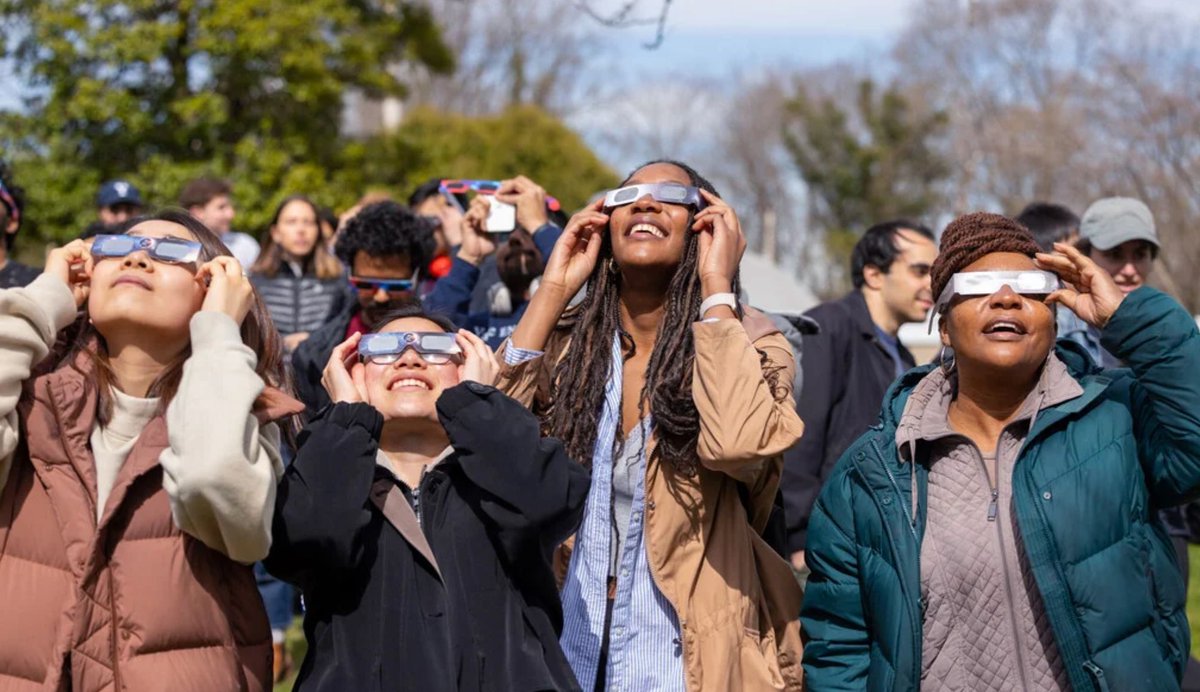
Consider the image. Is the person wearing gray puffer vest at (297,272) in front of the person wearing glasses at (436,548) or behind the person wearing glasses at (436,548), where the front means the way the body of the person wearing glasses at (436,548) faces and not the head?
behind

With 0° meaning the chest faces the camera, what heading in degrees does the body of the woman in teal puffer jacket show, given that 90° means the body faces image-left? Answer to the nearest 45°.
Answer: approximately 0°

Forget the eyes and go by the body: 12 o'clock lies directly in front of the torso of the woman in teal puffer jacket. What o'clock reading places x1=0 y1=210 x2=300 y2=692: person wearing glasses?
The person wearing glasses is roughly at 2 o'clock from the woman in teal puffer jacket.

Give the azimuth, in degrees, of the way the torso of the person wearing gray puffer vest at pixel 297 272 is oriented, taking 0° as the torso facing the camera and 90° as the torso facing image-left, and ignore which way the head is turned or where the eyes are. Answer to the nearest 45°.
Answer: approximately 0°

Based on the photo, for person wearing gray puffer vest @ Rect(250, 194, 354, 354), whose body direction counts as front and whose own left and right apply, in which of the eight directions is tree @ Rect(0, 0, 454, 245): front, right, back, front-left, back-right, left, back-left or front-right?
back

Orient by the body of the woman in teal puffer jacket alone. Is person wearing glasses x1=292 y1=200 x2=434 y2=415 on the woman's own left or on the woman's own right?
on the woman's own right
